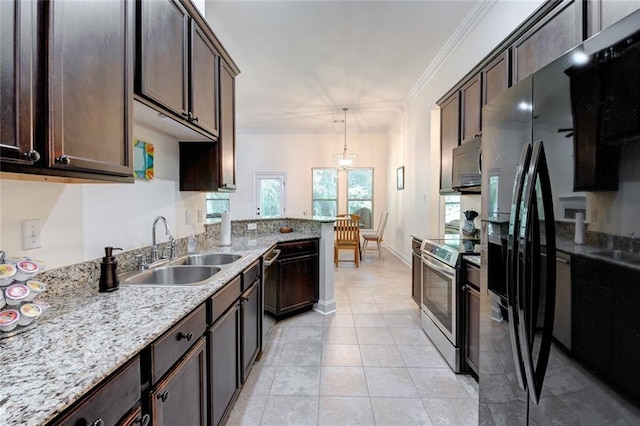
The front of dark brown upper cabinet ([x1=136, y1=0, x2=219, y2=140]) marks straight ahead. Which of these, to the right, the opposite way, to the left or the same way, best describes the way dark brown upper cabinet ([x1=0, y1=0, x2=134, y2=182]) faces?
the same way

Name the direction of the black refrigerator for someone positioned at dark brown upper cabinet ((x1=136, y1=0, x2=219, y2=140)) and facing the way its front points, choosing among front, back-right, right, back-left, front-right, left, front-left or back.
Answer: front

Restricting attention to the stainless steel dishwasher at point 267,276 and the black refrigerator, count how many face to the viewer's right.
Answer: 1

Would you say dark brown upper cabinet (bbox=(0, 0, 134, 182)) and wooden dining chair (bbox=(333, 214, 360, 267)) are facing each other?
no

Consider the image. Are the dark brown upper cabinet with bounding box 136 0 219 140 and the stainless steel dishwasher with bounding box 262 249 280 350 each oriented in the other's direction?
no

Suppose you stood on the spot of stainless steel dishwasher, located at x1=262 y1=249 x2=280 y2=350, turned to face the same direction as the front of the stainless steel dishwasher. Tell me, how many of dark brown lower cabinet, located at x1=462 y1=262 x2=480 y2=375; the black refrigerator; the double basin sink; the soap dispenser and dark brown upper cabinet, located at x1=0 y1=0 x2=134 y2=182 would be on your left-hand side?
0

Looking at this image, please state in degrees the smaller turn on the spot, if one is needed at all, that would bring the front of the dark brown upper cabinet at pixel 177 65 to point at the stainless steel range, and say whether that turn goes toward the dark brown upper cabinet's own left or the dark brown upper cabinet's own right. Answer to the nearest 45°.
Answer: approximately 45° to the dark brown upper cabinet's own left

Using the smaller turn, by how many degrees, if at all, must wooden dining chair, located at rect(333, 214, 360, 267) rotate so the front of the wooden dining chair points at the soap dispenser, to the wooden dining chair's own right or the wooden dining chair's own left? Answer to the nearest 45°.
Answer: approximately 180°

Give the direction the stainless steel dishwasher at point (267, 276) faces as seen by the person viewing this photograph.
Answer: facing to the right of the viewer

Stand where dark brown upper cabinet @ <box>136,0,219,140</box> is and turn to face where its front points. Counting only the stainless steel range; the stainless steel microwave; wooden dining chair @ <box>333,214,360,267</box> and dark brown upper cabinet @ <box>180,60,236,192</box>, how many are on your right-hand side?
0

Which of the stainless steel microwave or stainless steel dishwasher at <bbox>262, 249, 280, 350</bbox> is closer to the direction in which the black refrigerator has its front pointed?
the stainless steel dishwasher

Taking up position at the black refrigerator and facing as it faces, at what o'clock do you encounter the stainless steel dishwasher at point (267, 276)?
The stainless steel dishwasher is roughly at 2 o'clock from the black refrigerator.

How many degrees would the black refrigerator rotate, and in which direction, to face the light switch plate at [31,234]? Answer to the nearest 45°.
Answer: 0° — it already faces it

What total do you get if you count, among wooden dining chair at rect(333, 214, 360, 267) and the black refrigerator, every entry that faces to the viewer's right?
0

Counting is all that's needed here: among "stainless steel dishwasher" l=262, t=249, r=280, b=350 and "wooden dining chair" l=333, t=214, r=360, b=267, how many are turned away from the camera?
1

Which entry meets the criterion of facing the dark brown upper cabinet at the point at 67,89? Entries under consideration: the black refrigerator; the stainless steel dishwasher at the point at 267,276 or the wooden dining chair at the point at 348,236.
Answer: the black refrigerator

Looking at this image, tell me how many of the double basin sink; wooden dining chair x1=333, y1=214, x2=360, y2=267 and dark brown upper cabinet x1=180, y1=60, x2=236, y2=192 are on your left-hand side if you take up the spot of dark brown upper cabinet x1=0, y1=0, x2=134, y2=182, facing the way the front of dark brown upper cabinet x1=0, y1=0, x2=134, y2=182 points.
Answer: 3

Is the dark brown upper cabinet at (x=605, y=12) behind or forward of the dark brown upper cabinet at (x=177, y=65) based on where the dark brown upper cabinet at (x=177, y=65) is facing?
forward

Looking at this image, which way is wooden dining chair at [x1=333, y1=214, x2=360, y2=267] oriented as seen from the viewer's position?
away from the camera

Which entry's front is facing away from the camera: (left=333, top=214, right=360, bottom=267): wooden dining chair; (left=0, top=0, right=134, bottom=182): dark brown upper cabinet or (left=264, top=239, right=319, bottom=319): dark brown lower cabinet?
the wooden dining chair

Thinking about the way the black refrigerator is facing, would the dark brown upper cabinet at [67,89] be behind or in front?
in front

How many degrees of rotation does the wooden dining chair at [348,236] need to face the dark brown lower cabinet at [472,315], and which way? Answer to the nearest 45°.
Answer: approximately 180°
